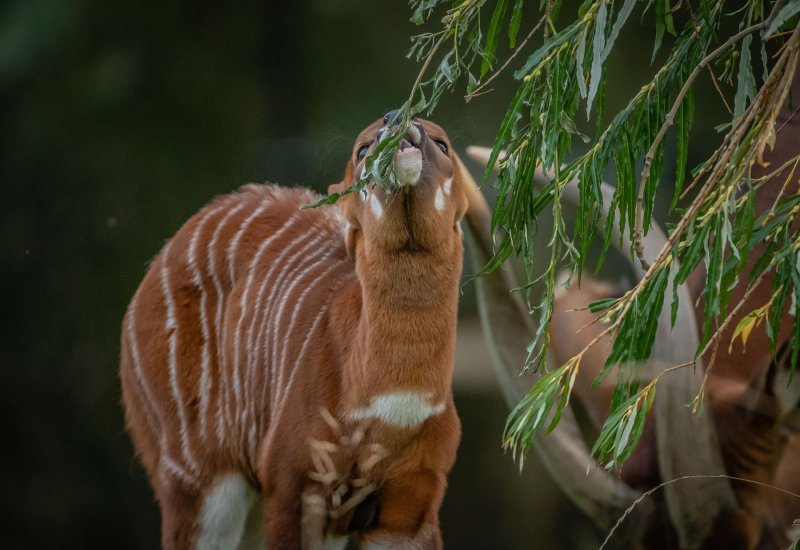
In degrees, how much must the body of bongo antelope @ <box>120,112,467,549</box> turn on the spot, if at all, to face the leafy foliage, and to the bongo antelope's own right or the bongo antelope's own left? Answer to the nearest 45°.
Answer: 0° — it already faces it

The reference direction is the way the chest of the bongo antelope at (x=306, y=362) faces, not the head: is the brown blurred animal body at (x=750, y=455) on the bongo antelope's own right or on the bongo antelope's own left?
on the bongo antelope's own left

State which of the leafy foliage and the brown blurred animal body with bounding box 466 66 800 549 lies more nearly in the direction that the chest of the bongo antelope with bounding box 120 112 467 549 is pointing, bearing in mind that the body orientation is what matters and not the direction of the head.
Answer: the leafy foliage

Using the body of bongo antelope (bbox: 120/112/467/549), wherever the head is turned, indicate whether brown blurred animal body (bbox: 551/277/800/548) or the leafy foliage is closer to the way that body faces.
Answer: the leafy foliage

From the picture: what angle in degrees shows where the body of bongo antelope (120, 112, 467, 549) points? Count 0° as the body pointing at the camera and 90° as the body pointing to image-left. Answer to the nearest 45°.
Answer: approximately 315°
